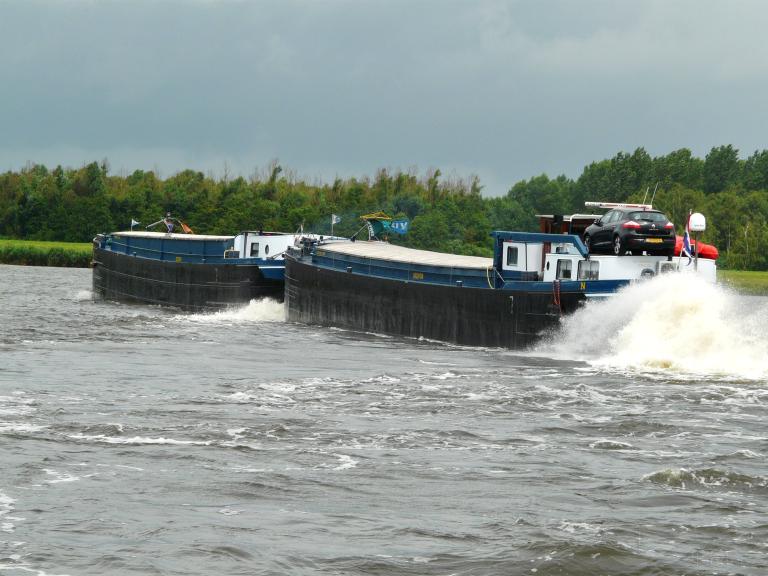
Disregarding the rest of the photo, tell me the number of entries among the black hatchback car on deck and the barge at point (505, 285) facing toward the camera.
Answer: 0

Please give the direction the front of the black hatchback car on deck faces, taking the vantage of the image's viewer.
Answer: facing away from the viewer and to the left of the viewer
